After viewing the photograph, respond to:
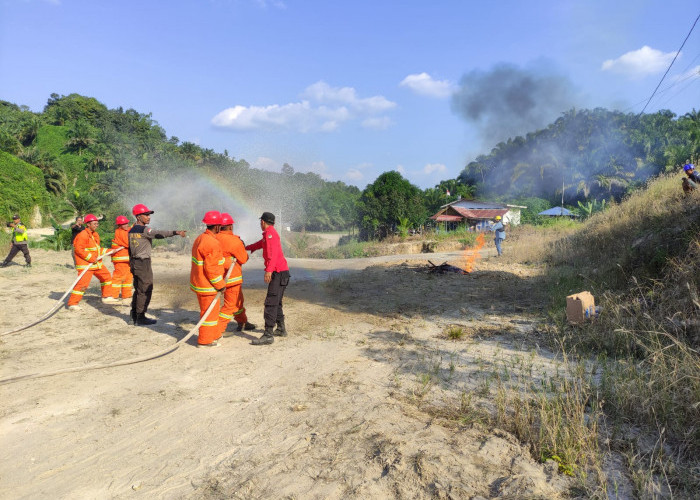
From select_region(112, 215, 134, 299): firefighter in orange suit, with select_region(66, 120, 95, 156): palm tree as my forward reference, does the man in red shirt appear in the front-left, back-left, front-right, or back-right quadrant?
back-right

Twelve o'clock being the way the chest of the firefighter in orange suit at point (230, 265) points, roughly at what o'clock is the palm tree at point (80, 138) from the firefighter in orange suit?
The palm tree is roughly at 10 o'clock from the firefighter in orange suit.

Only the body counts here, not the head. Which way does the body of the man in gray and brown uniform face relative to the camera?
to the viewer's right

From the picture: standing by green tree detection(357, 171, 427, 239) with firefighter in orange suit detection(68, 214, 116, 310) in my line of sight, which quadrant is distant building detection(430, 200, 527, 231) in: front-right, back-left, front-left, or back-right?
back-left

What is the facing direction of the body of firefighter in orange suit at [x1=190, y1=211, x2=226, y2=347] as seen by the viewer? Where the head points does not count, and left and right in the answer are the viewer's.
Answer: facing away from the viewer and to the right of the viewer

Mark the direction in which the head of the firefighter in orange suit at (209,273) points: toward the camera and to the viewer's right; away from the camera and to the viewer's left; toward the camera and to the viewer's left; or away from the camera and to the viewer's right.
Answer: away from the camera and to the viewer's right

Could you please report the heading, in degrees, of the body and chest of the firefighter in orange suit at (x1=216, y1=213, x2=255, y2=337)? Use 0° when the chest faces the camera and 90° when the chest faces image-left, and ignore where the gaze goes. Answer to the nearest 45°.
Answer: approximately 225°

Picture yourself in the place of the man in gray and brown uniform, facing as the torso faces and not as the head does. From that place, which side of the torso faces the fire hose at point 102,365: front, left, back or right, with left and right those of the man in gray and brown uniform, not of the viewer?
right
